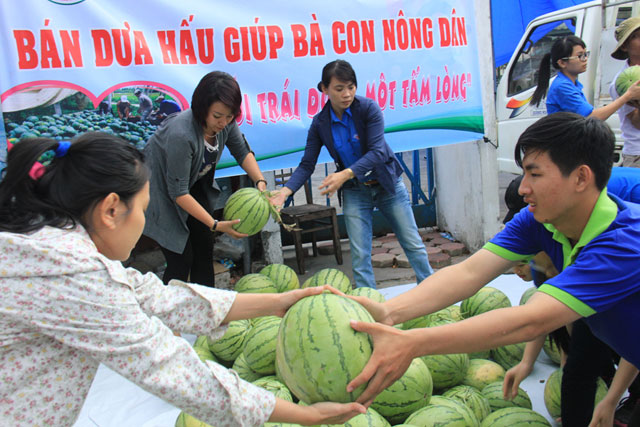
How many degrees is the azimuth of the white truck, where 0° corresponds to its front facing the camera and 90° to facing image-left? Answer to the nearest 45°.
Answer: approximately 90°

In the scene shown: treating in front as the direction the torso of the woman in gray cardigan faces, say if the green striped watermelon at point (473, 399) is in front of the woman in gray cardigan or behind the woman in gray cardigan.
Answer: in front

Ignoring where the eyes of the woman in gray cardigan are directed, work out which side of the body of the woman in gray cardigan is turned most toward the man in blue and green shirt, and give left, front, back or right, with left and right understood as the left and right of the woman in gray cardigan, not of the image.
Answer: front

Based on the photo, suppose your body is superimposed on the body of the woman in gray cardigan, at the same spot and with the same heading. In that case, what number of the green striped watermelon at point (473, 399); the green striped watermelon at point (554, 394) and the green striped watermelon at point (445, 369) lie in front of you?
3

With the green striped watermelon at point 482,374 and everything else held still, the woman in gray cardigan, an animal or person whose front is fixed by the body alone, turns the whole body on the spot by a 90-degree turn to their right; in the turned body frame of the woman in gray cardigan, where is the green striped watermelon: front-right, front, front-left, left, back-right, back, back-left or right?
left

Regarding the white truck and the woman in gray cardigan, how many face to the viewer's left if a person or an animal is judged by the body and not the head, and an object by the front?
1

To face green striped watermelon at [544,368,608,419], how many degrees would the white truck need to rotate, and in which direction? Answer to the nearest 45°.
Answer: approximately 90° to its left

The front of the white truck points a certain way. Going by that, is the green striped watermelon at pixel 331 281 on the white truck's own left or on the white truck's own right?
on the white truck's own left

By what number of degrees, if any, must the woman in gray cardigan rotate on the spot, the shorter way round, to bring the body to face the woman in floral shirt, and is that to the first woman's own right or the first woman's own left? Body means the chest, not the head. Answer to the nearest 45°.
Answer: approximately 45° to the first woman's own right

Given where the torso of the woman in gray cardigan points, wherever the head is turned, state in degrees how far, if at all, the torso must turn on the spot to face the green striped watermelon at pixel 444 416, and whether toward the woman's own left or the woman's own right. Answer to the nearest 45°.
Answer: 0° — they already face it

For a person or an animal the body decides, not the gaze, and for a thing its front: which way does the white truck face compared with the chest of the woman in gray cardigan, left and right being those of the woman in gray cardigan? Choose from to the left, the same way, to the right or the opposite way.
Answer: the opposite way

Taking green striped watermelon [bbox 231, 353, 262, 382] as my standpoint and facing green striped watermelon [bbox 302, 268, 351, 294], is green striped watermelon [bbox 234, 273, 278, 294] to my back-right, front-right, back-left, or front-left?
front-left

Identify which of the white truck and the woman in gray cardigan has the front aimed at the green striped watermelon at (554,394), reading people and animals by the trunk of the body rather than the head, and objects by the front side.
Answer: the woman in gray cardigan

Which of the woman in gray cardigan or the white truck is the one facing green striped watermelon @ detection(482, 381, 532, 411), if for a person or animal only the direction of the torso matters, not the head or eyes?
the woman in gray cardigan

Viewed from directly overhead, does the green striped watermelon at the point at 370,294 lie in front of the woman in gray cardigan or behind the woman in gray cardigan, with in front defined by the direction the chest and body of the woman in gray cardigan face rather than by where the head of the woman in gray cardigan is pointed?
in front

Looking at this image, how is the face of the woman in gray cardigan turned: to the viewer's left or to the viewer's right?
to the viewer's right
